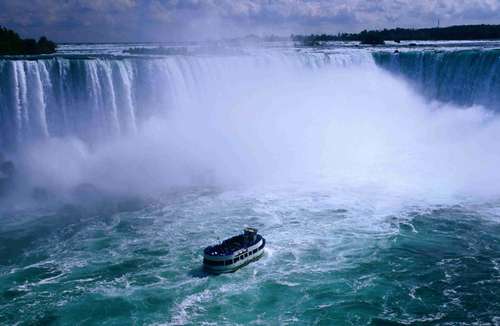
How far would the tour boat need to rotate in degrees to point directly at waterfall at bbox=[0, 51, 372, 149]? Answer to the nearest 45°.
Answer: approximately 90° to its left

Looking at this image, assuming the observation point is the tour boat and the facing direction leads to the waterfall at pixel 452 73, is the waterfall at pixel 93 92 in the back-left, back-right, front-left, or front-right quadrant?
front-left

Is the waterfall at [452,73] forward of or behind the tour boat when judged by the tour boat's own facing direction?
forward

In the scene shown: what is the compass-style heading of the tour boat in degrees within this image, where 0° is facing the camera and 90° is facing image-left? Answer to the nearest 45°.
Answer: approximately 225°
